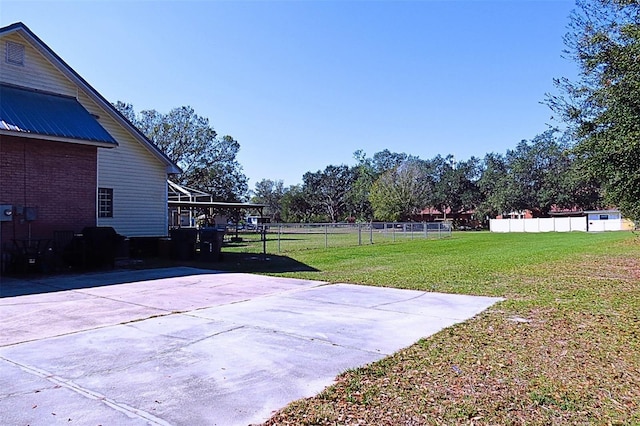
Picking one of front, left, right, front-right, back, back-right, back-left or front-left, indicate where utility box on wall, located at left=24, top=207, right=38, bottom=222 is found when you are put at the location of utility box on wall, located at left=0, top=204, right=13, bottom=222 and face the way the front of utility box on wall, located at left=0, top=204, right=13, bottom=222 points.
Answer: left

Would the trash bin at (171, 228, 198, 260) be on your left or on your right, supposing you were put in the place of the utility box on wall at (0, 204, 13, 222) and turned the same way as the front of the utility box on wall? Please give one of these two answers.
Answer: on your left

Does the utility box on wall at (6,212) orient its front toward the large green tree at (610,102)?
no

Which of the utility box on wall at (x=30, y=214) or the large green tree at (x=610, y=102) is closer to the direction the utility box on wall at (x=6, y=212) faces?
the large green tree

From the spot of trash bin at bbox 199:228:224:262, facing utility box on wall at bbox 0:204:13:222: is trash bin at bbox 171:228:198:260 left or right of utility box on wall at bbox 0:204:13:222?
right

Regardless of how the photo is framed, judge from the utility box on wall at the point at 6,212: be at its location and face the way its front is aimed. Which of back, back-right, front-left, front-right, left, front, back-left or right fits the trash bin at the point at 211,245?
left
